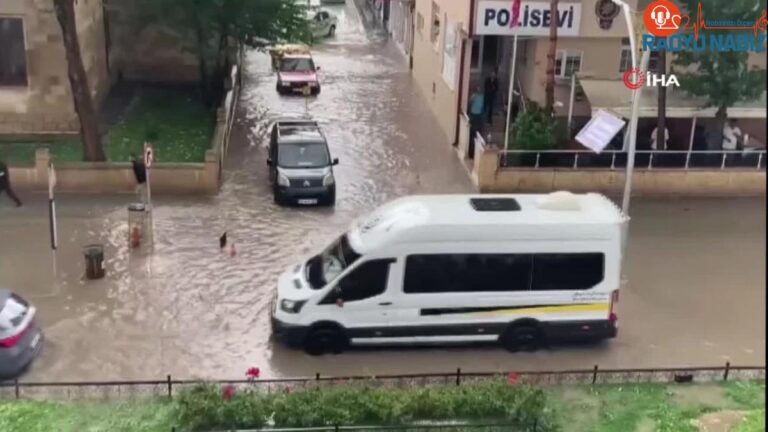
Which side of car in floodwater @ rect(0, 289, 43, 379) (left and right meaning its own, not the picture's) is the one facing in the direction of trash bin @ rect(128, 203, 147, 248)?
right

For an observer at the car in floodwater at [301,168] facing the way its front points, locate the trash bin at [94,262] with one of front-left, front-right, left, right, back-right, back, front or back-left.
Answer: front-right

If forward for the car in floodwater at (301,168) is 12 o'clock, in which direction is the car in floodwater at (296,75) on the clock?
the car in floodwater at (296,75) is roughly at 6 o'clock from the car in floodwater at (301,168).

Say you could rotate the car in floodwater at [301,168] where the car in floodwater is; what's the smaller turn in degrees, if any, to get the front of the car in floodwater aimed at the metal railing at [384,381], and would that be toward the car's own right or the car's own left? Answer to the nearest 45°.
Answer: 0° — it already faces it

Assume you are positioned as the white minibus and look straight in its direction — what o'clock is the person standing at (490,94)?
The person standing is roughly at 3 o'clock from the white minibus.

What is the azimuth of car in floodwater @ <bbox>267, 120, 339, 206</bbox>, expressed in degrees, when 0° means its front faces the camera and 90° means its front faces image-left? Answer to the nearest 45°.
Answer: approximately 0°

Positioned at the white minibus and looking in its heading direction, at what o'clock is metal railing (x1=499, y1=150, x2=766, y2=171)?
The metal railing is roughly at 4 o'clock from the white minibus.

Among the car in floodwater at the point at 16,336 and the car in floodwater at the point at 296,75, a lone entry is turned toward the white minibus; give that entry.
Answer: the car in floodwater at the point at 296,75

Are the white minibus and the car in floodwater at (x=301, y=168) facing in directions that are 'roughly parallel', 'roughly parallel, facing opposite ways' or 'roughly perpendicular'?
roughly perpendicular

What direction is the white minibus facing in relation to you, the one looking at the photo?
facing to the left of the viewer

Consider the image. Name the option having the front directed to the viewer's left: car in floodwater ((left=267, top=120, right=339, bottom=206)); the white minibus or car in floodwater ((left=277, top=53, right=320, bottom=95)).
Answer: the white minibus
